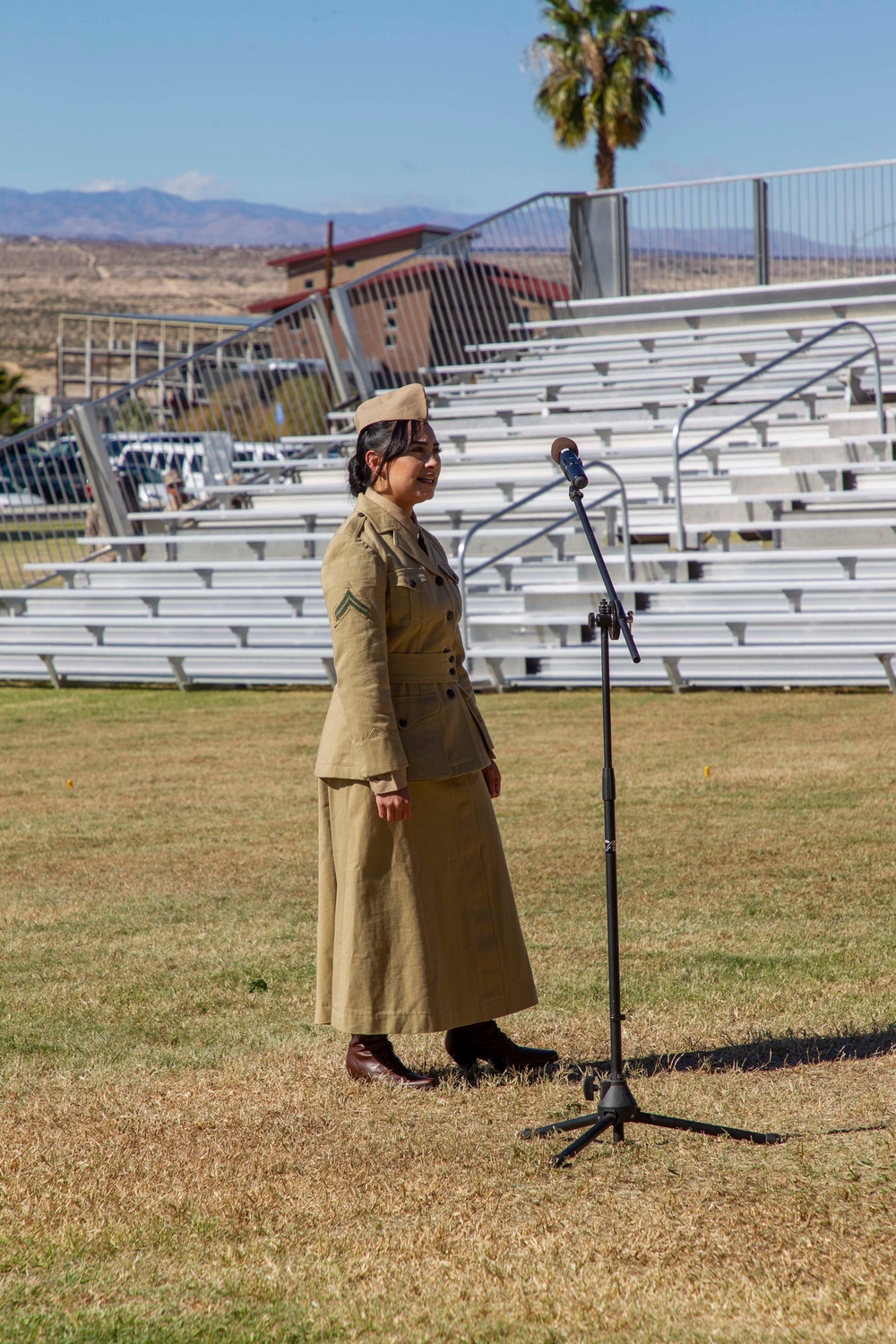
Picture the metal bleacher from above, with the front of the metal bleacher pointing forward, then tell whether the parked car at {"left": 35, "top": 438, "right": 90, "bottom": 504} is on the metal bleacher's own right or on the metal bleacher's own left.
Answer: on the metal bleacher's own right

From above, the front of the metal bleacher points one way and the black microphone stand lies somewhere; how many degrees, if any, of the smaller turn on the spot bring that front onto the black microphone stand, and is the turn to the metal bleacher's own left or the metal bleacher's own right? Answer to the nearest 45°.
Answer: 0° — it already faces it

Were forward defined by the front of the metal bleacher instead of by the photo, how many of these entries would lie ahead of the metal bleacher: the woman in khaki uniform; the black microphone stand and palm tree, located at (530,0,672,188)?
2

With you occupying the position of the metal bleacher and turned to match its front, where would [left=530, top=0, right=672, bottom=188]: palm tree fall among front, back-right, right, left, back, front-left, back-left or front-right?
back

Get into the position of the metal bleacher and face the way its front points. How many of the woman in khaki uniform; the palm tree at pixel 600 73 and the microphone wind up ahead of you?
2

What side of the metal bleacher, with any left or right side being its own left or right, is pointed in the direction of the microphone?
front

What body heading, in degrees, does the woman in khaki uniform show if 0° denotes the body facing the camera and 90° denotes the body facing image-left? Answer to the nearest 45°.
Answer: approximately 270°
